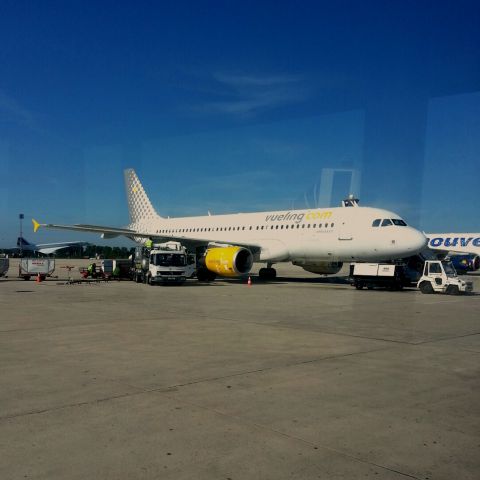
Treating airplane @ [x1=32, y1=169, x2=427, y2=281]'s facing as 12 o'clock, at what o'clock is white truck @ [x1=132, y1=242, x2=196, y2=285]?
The white truck is roughly at 4 o'clock from the airplane.

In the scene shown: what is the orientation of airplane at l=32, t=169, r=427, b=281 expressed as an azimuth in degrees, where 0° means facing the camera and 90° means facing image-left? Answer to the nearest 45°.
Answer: approximately 315°

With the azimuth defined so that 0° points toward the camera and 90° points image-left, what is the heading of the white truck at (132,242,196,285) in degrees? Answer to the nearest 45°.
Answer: approximately 315°

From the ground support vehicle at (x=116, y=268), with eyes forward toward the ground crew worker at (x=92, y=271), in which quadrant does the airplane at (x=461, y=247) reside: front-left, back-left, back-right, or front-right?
back-right

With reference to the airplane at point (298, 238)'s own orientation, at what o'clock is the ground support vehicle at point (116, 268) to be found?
The ground support vehicle is roughly at 5 o'clock from the airplane.

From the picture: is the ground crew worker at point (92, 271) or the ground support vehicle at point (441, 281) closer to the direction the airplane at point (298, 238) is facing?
the ground support vehicle
